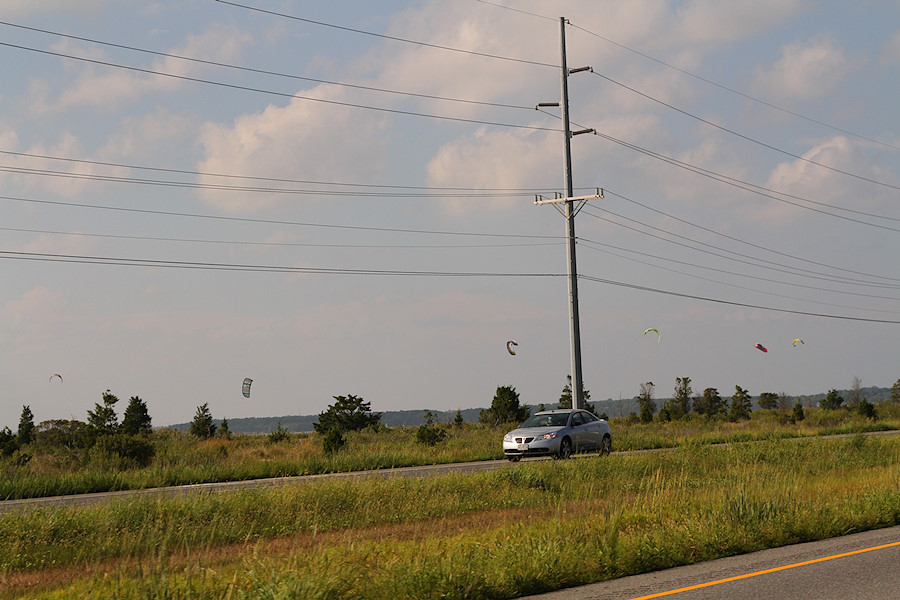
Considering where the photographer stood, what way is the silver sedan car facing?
facing the viewer and to the left of the viewer

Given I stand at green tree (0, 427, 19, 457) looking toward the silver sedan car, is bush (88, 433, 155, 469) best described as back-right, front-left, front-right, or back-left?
front-right

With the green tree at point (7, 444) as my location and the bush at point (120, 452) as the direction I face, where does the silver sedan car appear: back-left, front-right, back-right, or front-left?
front-left

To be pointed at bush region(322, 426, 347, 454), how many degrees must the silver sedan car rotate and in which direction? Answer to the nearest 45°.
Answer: approximately 90° to its right

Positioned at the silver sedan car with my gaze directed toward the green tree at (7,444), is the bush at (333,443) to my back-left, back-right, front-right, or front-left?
front-right

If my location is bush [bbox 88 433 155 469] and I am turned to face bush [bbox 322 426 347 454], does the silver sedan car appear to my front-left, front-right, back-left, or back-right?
front-right

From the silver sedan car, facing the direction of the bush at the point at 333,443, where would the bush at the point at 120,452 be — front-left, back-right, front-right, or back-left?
front-left

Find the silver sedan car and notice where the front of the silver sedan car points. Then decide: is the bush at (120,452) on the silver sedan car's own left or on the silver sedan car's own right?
on the silver sedan car's own right

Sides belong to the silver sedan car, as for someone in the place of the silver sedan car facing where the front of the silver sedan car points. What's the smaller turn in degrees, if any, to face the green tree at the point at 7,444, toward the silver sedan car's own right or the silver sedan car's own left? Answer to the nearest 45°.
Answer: approximately 45° to the silver sedan car's own right

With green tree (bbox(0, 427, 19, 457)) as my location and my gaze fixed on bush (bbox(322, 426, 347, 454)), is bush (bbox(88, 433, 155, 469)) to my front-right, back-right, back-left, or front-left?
front-right
